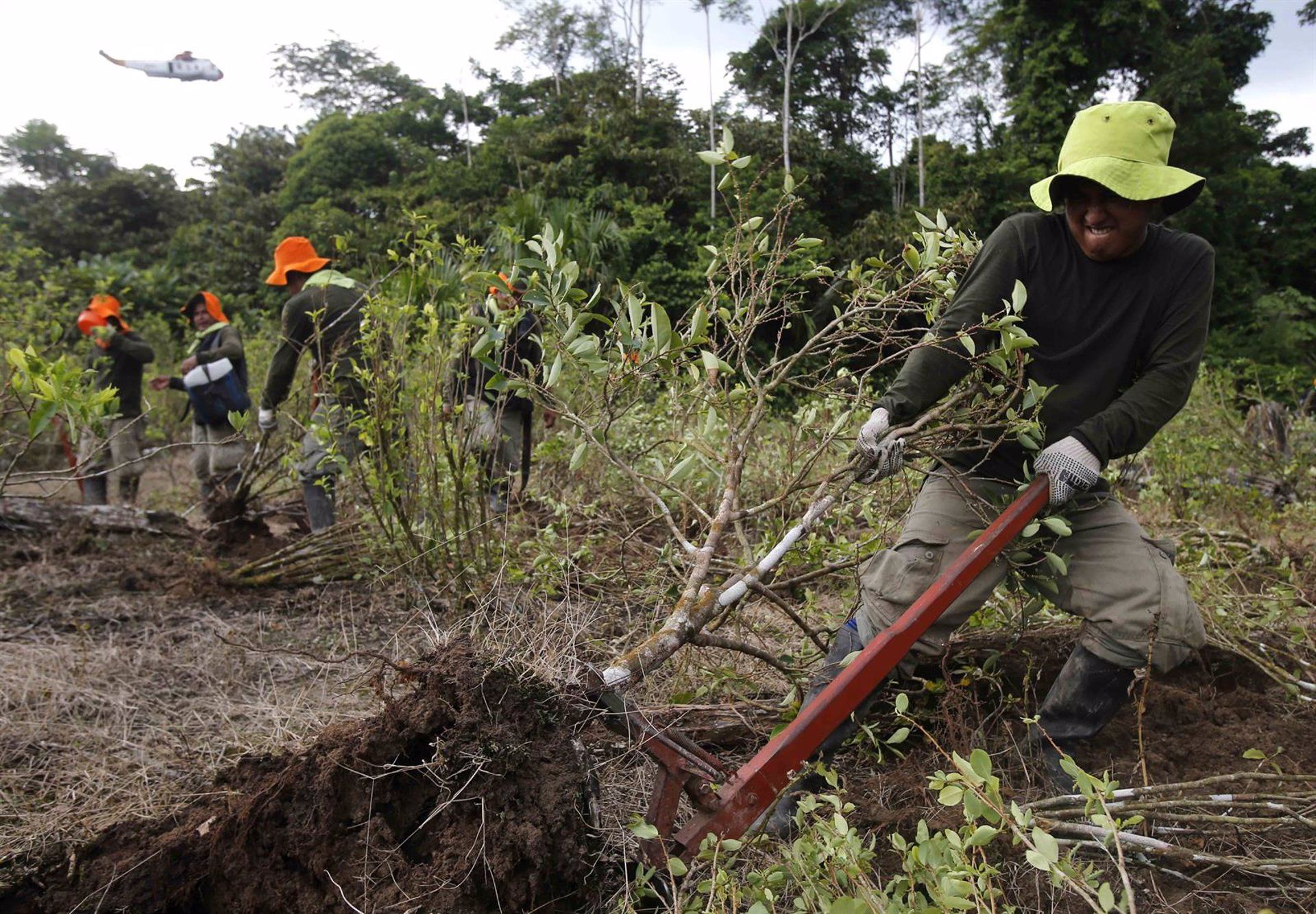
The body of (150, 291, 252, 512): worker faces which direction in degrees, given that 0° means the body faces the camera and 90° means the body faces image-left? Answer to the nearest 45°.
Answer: approximately 45°

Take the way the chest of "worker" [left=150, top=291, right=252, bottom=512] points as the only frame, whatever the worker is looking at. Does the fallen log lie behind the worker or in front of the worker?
in front

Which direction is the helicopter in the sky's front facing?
to the viewer's right

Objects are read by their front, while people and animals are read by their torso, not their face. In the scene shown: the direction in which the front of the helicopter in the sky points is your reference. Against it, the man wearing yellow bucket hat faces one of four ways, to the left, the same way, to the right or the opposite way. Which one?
to the right

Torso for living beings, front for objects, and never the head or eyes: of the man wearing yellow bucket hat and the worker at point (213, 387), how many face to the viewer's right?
0

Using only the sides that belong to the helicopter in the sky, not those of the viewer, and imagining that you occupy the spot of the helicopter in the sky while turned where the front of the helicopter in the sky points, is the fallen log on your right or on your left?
on your right

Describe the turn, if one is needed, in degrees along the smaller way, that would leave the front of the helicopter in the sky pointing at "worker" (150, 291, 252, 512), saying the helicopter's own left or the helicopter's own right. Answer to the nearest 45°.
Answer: approximately 90° to the helicopter's own right

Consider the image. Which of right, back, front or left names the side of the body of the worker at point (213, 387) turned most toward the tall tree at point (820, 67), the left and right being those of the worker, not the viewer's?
back

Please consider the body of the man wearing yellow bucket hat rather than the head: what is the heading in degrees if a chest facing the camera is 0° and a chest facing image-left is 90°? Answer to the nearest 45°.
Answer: approximately 45°

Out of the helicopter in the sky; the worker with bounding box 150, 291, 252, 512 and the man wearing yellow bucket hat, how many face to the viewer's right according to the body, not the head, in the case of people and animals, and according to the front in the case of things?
1

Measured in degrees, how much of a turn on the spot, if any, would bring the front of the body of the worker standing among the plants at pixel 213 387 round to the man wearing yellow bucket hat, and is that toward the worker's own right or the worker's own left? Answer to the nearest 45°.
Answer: approximately 45° to the worker's own left
